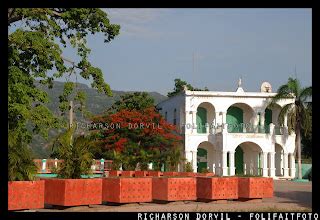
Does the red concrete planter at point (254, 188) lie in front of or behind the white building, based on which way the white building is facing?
in front

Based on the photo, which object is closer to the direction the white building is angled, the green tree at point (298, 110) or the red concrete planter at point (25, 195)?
the red concrete planter

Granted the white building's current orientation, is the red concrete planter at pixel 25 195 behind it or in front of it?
in front

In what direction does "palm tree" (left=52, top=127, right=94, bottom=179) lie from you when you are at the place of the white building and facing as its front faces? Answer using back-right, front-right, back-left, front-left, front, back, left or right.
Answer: front

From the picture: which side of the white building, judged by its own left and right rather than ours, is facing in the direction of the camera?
front

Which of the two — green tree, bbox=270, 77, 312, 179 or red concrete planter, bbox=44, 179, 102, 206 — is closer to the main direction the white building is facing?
the red concrete planter

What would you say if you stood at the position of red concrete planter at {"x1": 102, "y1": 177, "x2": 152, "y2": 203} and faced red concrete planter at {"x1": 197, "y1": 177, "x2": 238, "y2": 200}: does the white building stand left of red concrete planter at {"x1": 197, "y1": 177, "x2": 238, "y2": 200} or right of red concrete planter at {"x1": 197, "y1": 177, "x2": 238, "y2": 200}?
left

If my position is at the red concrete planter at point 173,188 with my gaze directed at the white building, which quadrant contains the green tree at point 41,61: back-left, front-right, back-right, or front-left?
front-left

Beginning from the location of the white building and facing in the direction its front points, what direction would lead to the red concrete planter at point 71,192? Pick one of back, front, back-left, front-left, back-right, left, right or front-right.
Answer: front

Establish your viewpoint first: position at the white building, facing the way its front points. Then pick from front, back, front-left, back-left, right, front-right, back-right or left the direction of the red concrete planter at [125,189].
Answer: front

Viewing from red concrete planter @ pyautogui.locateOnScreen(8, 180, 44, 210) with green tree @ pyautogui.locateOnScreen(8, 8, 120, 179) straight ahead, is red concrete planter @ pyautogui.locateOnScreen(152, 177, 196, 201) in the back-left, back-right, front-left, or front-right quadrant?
front-right

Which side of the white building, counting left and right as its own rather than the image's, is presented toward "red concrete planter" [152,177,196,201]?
front
